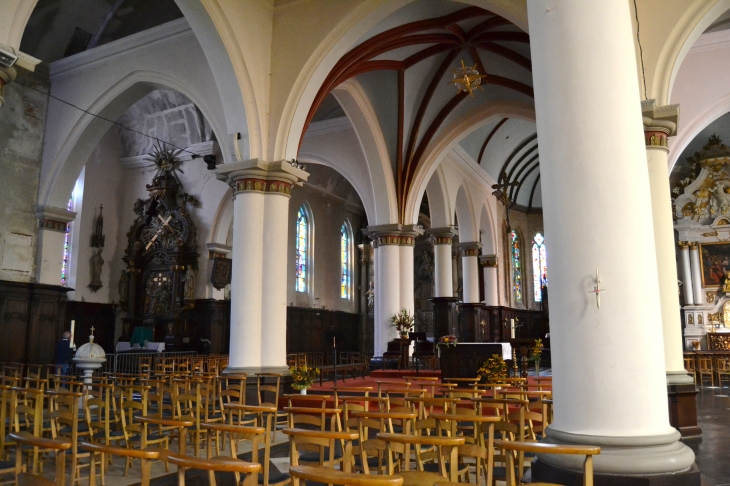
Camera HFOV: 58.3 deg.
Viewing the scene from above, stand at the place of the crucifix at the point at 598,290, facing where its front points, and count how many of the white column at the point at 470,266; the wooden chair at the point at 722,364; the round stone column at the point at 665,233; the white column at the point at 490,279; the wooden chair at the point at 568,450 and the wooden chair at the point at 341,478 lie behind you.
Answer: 4

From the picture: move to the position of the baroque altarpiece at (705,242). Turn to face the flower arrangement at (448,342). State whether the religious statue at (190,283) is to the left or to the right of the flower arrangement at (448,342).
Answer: right

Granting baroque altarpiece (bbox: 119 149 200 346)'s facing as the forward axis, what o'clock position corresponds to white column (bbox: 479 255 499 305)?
The white column is roughly at 7 o'clock from the baroque altarpiece.

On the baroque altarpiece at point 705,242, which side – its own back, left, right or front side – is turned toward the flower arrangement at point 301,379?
front

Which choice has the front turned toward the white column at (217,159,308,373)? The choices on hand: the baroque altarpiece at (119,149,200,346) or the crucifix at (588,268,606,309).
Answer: the baroque altarpiece

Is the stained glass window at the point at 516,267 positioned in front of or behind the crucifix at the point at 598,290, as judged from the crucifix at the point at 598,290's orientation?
behind

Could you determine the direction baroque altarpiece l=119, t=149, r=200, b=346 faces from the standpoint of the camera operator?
facing the viewer

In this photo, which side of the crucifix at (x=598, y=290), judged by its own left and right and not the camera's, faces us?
front

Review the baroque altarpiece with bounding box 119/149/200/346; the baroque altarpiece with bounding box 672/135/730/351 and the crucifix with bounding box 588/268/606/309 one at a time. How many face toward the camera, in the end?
3

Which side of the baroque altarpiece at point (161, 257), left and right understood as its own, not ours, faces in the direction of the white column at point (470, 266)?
left

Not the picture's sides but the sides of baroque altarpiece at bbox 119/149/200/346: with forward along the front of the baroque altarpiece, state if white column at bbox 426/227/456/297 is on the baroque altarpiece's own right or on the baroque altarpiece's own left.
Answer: on the baroque altarpiece's own left

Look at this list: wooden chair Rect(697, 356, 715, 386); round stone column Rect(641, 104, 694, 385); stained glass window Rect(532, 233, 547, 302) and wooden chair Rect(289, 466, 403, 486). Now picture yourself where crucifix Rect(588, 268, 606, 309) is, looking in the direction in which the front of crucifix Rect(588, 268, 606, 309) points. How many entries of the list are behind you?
3

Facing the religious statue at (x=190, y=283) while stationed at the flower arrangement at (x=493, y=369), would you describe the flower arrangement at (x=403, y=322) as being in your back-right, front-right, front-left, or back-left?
front-right

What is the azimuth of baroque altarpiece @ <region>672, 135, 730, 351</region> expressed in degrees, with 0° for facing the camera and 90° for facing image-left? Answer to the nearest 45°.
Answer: approximately 0°

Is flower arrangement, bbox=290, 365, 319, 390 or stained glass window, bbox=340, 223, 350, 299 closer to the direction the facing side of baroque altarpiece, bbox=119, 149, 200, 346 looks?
the flower arrangement

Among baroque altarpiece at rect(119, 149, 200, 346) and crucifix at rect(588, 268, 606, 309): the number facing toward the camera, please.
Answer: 2
